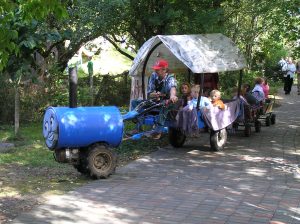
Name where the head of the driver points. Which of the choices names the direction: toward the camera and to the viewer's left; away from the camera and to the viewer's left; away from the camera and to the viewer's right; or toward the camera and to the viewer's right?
toward the camera and to the viewer's left

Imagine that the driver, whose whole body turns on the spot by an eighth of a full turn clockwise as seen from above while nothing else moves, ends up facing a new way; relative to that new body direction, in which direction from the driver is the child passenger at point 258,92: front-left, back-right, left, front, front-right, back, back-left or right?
back-right

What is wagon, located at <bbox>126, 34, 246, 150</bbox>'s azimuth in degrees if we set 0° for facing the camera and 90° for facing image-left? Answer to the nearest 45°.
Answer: approximately 45°

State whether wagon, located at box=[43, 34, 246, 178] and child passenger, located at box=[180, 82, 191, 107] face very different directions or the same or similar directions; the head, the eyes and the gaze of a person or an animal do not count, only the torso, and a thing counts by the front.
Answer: same or similar directions

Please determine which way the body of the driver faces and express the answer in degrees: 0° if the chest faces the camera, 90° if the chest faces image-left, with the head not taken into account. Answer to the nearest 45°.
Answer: approximately 45°

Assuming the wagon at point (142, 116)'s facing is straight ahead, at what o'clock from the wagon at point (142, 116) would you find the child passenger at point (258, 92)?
The child passenger is roughly at 6 o'clock from the wagon.

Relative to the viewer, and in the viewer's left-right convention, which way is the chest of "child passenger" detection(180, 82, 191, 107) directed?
facing the viewer and to the left of the viewer

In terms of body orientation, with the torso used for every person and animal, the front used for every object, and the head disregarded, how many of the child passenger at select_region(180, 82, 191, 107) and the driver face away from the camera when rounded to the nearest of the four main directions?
0
